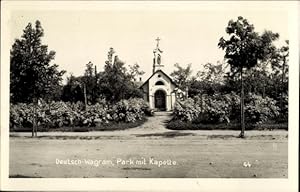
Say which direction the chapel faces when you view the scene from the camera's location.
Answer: facing the viewer
